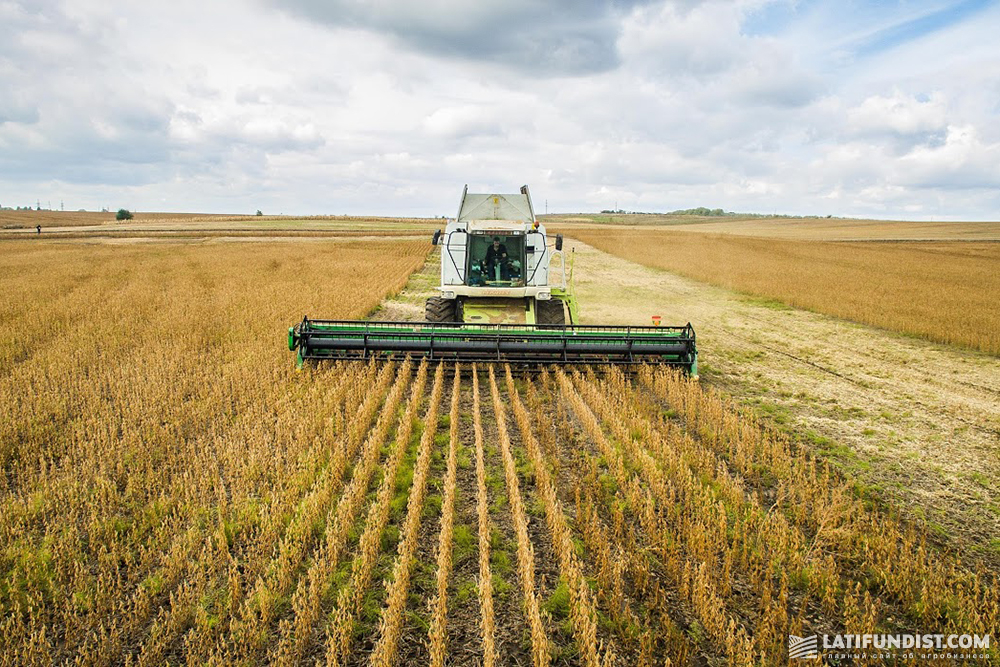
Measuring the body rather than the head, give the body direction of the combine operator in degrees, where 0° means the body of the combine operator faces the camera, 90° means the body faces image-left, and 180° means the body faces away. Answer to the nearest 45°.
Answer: approximately 0°

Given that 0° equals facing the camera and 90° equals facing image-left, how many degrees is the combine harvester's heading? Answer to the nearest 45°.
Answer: approximately 0°
